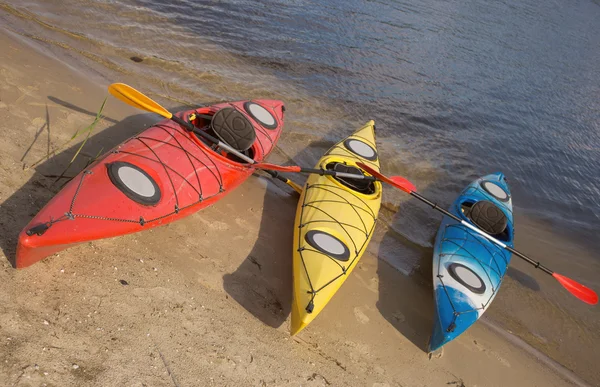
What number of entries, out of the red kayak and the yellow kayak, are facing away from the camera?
0

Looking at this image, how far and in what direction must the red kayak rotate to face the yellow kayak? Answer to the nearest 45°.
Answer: approximately 135° to its left

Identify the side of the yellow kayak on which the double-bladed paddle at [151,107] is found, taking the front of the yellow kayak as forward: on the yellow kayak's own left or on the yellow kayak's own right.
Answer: on the yellow kayak's own right

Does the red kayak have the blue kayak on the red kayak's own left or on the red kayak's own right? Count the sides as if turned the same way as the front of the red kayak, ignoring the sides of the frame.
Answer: on the red kayak's own left

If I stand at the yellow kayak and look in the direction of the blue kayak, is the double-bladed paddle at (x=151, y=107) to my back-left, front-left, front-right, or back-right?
back-left

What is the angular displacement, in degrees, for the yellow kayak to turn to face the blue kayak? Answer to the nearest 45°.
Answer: approximately 90° to its left

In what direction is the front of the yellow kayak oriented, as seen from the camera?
facing the viewer

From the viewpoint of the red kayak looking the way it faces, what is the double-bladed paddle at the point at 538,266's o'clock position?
The double-bladed paddle is roughly at 8 o'clock from the red kayak.

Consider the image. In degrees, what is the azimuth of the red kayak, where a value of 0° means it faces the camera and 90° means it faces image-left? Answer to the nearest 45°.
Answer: approximately 45°

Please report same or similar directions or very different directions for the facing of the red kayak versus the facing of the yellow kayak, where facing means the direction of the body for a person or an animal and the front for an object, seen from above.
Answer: same or similar directions
